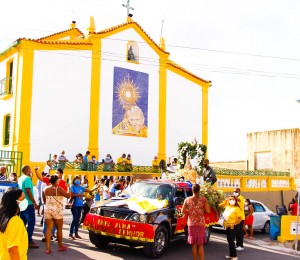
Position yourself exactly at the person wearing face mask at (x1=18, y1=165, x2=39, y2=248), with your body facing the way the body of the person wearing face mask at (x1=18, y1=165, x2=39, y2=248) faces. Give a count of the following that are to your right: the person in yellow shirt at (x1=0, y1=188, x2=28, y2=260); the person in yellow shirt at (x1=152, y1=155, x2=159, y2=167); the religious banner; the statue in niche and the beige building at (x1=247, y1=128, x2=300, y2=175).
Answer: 1

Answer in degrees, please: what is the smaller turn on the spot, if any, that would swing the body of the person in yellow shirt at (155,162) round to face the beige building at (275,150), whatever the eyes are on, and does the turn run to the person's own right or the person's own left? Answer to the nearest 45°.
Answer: approximately 135° to the person's own left

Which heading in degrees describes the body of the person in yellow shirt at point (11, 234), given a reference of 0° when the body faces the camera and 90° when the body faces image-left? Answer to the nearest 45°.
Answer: approximately 270°

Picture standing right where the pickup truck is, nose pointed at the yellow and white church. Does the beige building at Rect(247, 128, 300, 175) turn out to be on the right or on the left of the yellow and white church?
right

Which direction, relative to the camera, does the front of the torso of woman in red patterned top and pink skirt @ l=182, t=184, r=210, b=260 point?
away from the camera

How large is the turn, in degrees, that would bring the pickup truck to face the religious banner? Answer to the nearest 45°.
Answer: approximately 135° to its right

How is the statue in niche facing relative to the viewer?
toward the camera

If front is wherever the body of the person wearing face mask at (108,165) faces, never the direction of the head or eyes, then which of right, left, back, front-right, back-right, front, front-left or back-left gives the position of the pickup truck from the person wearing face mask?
front

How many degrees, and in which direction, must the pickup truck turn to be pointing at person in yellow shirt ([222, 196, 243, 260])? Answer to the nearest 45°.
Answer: approximately 135° to its left

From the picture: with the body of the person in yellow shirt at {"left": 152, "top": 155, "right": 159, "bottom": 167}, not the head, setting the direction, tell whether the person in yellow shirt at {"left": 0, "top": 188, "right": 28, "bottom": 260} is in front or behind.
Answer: in front

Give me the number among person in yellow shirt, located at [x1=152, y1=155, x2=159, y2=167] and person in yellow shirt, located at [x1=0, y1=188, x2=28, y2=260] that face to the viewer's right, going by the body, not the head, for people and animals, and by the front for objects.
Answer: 1
